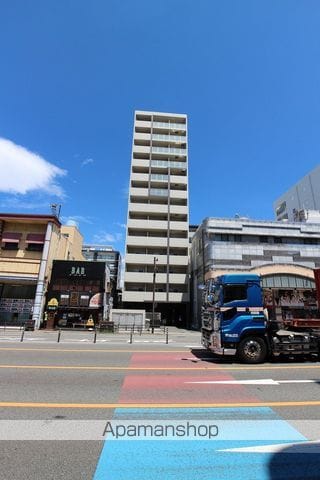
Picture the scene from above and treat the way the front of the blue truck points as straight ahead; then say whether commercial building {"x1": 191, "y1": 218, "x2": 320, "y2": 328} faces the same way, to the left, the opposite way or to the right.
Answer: to the left

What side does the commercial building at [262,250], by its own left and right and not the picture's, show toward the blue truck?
front

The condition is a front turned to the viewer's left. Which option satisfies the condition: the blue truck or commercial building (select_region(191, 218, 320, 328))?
the blue truck

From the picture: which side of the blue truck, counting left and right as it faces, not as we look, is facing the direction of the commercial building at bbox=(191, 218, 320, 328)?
right

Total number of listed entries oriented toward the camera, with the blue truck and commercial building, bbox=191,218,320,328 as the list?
1

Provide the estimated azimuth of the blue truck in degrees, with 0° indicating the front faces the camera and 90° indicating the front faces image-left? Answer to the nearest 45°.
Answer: approximately 90°

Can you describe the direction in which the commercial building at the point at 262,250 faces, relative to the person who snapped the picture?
facing the viewer
